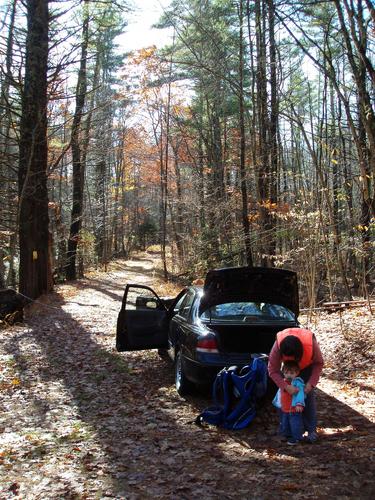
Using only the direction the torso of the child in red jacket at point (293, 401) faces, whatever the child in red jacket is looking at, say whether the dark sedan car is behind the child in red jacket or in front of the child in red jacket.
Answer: behind

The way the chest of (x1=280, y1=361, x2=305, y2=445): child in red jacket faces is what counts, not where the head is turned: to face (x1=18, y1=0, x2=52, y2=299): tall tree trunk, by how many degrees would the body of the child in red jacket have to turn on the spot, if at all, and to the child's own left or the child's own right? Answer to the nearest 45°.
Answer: approximately 135° to the child's own right

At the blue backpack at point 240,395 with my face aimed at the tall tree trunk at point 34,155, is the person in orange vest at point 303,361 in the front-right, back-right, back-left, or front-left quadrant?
back-right

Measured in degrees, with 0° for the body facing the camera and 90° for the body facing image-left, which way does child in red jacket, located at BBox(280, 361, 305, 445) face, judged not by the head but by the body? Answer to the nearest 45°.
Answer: approximately 0°

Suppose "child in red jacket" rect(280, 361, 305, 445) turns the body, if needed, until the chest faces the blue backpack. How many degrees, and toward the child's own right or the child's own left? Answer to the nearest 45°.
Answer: approximately 135° to the child's own right
